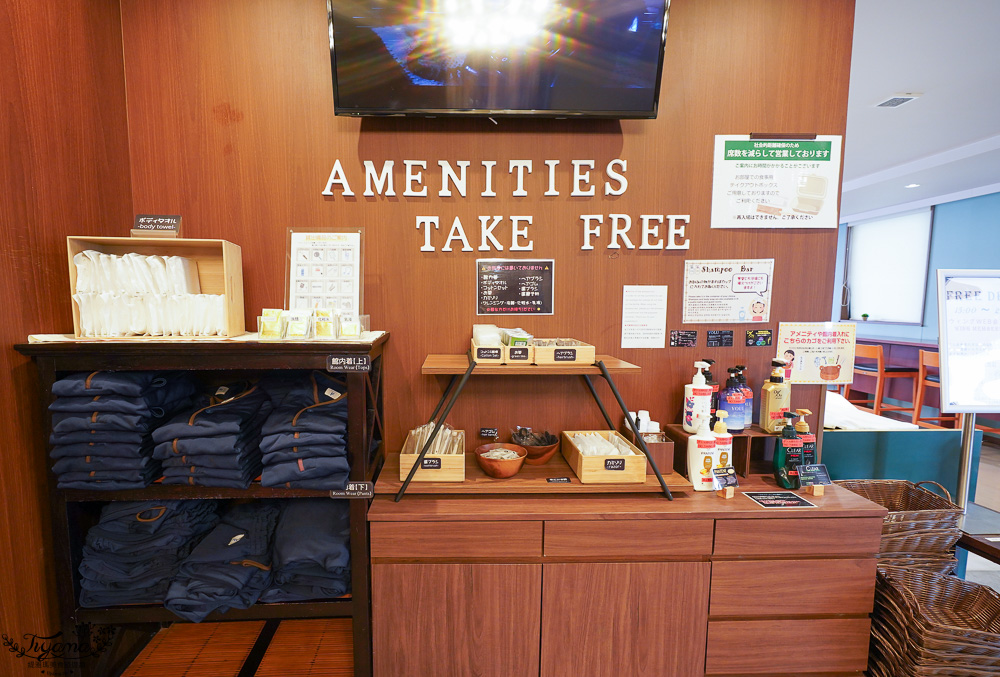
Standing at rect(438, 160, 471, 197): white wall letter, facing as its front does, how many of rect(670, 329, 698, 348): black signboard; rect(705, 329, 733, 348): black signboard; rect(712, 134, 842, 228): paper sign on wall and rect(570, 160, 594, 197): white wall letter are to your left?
4

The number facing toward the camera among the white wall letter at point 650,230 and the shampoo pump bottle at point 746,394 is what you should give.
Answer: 2

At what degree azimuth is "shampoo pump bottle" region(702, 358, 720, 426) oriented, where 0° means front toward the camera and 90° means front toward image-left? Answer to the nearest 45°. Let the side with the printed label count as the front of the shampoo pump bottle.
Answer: approximately 0°

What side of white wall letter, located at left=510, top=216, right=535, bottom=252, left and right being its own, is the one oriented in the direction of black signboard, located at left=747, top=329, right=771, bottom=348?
left

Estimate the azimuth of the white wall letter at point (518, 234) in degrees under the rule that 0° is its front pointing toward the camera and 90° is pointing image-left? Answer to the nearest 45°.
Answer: approximately 0°
